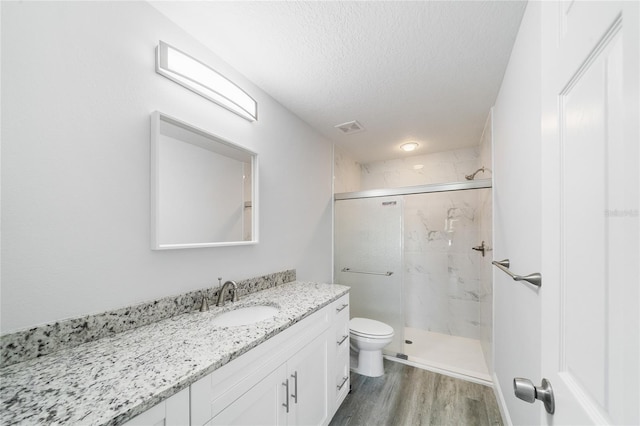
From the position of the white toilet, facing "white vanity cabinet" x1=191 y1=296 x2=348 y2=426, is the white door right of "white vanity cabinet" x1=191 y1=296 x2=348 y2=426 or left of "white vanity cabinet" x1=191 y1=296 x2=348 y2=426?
left

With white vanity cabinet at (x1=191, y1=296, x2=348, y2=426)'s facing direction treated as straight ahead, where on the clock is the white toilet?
The white toilet is roughly at 9 o'clock from the white vanity cabinet.

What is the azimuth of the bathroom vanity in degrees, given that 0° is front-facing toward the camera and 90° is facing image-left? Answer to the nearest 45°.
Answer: approximately 315°

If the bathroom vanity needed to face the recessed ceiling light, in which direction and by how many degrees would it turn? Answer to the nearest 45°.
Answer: approximately 45° to its left

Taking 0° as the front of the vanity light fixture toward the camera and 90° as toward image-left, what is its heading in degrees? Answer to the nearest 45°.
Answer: approximately 315°

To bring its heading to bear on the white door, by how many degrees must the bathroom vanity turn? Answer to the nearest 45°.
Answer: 0° — it already faces it

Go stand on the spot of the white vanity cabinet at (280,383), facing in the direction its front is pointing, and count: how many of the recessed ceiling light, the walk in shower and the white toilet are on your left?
3
